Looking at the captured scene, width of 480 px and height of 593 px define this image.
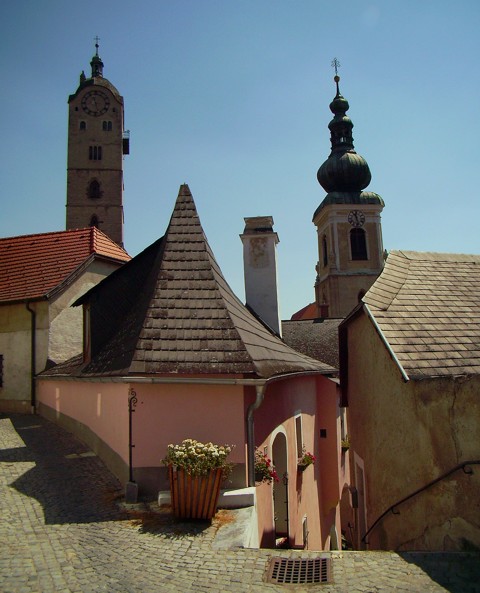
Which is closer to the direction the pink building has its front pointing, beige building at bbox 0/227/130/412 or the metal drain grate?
the metal drain grate

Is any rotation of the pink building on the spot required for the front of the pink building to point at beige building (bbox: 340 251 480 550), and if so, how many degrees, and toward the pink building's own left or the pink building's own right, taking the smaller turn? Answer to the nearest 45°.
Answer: approximately 45° to the pink building's own left

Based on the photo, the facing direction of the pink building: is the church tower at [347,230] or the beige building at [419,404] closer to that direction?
the beige building

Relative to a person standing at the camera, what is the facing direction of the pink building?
facing the viewer and to the right of the viewer

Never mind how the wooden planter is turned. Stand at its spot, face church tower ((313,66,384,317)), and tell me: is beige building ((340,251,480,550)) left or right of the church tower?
right

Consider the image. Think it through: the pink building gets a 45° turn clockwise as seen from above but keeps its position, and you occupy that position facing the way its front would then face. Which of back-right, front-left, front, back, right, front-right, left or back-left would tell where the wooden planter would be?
front

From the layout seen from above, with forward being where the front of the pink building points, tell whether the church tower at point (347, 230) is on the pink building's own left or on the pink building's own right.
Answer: on the pink building's own left

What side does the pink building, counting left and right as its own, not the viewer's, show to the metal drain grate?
front
